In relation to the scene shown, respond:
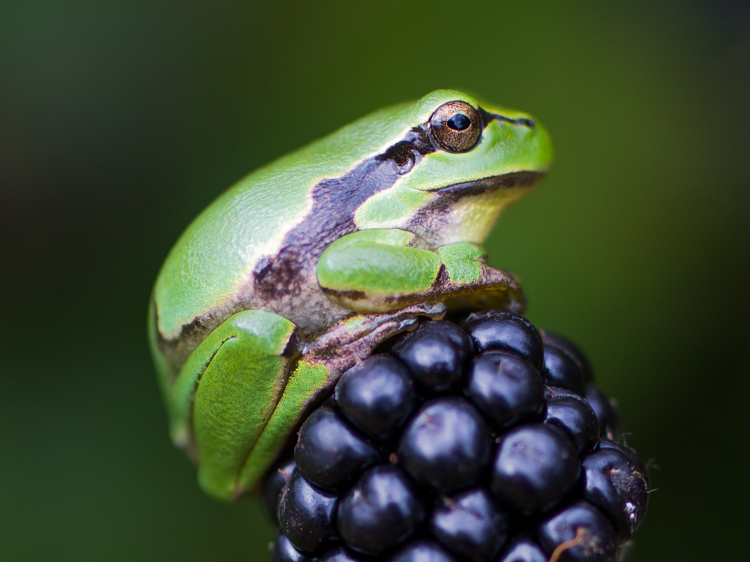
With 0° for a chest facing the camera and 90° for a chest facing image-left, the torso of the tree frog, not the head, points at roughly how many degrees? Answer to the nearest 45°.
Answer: approximately 270°
